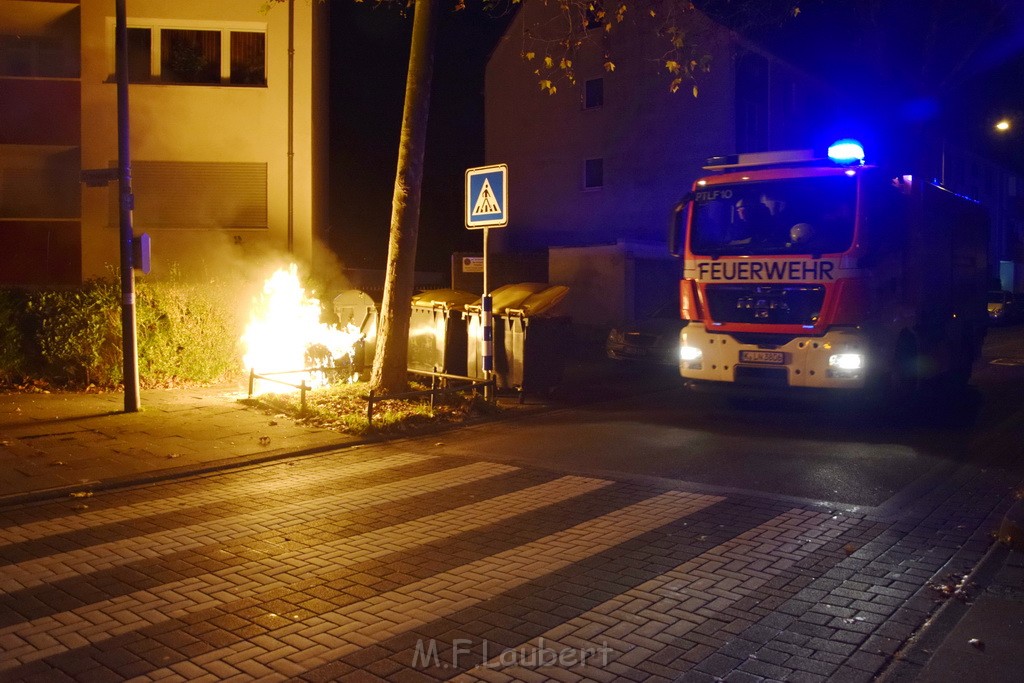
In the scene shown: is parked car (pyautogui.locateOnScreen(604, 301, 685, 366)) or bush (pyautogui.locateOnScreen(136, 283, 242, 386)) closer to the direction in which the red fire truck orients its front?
the bush

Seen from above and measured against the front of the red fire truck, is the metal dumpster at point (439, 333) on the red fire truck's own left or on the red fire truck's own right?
on the red fire truck's own right

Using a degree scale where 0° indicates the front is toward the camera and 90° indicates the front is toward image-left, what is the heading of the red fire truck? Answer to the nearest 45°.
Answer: approximately 45°

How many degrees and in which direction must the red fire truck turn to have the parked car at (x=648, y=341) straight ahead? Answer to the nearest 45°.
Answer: approximately 90° to its right

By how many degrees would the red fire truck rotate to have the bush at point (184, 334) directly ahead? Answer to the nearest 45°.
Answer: approximately 45° to its right

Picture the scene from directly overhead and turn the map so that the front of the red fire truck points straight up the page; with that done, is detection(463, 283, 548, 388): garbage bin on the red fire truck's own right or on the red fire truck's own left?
on the red fire truck's own right

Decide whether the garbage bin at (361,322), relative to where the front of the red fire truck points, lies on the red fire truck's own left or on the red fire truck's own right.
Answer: on the red fire truck's own right
